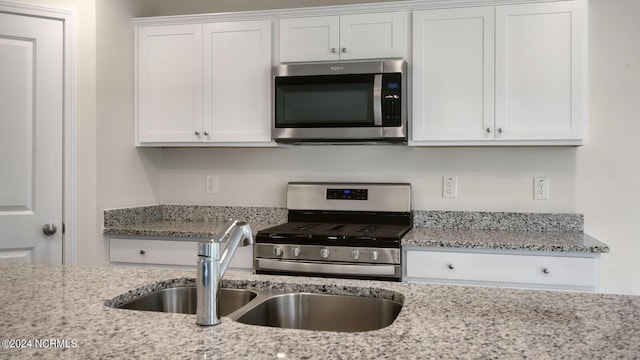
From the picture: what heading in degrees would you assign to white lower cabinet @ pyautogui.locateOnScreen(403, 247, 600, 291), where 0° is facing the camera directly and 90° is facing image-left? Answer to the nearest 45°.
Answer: approximately 0°

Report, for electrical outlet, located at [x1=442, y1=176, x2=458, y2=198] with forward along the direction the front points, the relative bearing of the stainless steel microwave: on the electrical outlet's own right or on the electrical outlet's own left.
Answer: on the electrical outlet's own right

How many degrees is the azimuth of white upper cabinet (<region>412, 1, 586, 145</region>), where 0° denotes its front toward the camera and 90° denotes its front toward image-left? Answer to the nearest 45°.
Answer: approximately 0°

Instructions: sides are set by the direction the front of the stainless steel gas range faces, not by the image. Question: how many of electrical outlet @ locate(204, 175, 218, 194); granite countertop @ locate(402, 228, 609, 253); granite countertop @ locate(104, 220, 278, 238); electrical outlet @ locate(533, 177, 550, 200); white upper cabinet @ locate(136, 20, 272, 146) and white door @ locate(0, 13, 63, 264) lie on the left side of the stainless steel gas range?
2

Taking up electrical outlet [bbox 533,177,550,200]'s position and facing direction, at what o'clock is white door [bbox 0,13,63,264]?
The white door is roughly at 2 o'clock from the electrical outlet.

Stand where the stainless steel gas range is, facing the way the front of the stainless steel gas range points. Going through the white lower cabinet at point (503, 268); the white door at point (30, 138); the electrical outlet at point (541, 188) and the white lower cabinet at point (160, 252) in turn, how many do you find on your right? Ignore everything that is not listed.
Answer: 2

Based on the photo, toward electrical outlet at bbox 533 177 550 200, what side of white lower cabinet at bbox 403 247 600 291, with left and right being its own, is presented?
back

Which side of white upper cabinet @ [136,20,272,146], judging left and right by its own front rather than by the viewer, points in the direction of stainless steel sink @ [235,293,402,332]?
front

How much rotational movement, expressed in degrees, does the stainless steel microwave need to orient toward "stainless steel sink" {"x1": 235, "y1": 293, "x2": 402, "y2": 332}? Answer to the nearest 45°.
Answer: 0° — it already faces it

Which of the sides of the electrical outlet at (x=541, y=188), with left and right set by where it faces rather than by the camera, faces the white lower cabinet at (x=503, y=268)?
front

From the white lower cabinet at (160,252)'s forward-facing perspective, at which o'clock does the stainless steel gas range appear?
The stainless steel gas range is roughly at 10 o'clock from the white lower cabinet.
